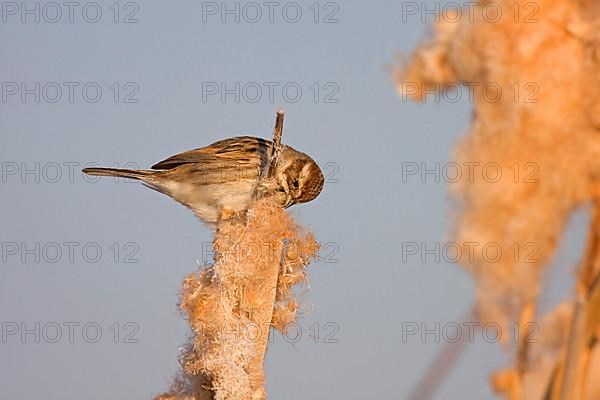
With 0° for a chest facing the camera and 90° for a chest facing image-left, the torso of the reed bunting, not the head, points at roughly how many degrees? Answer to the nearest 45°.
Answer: approximately 270°
